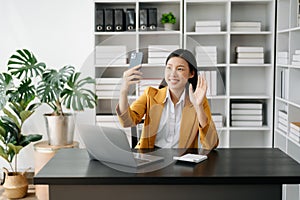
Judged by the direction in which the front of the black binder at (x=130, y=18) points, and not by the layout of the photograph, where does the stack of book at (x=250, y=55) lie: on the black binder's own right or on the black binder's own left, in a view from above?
on the black binder's own left

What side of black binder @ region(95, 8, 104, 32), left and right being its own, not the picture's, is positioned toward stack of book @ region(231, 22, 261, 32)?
left

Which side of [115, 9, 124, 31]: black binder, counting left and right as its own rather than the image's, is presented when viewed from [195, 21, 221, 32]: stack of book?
left

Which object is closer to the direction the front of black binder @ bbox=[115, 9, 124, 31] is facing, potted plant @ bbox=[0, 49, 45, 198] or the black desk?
the black desk

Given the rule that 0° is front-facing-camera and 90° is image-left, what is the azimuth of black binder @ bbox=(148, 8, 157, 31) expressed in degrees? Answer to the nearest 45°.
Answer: approximately 0°
